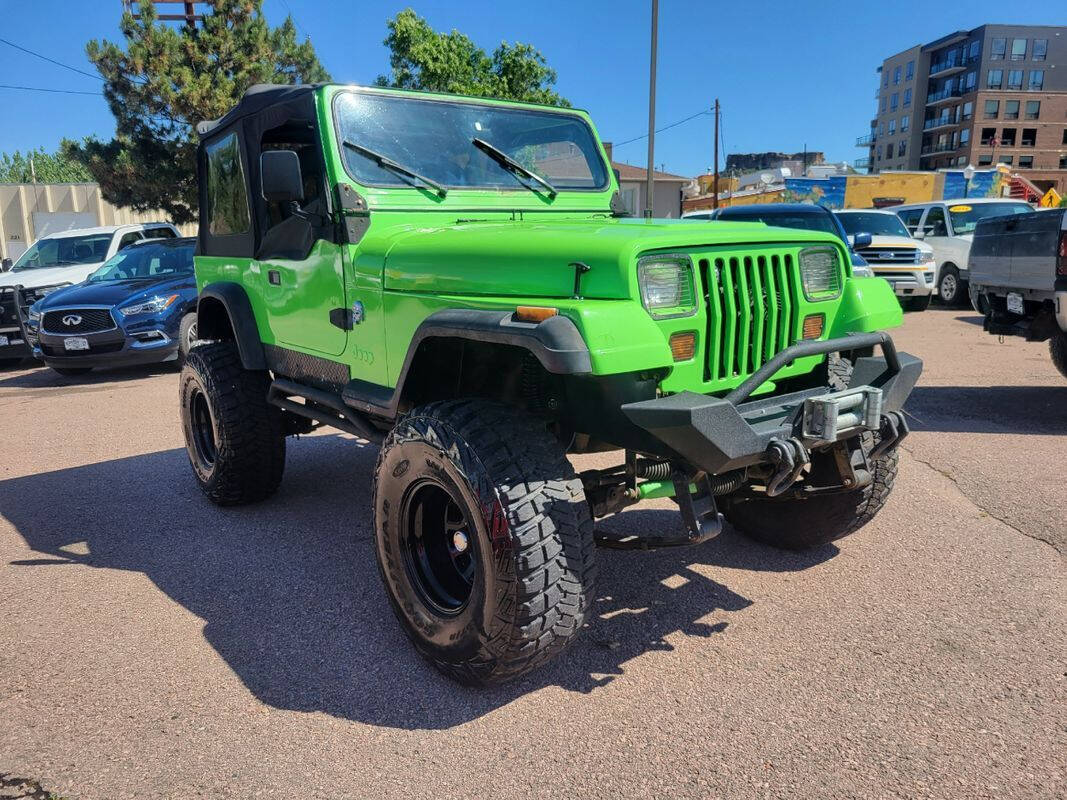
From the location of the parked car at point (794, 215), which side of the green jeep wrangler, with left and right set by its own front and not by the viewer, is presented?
left

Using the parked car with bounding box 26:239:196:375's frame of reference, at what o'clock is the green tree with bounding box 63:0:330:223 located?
The green tree is roughly at 5 o'clock from the parked car.

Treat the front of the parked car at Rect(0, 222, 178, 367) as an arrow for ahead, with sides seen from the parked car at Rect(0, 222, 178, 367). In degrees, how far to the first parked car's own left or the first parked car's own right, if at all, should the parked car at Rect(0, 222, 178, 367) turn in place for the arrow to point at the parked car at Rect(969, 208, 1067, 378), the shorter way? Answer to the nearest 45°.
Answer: approximately 90° to the first parked car's own left

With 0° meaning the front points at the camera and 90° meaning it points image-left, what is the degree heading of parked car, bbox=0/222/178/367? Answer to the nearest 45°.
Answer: approximately 45°

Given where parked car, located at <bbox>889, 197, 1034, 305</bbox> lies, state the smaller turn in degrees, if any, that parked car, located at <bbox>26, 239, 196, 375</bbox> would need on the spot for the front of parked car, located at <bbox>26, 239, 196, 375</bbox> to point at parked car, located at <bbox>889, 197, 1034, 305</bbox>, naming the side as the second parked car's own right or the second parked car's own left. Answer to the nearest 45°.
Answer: approximately 135° to the second parked car's own left

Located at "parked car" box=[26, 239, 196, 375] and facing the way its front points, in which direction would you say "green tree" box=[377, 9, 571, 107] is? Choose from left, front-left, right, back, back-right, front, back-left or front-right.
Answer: back

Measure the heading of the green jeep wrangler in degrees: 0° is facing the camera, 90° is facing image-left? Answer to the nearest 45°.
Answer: approximately 315°

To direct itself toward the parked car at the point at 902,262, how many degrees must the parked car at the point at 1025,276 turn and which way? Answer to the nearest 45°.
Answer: approximately 45° to its left

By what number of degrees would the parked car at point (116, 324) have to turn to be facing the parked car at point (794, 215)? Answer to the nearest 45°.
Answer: approximately 135° to its left

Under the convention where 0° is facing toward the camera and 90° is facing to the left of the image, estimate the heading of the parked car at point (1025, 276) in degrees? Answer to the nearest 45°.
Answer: approximately 225°

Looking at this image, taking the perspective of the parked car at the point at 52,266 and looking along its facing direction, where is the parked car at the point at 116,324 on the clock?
the parked car at the point at 116,324 is roughly at 10 o'clock from the parked car at the point at 52,266.

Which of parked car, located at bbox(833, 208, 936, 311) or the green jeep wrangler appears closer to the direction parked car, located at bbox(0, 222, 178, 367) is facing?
the green jeep wrangler
